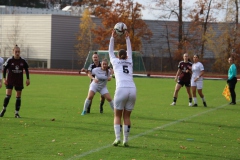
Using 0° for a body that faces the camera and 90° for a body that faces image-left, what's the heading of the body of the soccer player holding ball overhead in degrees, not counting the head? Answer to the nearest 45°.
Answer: approximately 180°
